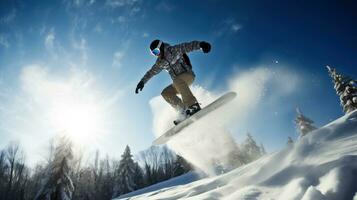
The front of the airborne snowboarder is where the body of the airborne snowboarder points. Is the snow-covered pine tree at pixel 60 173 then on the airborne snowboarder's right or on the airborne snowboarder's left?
on the airborne snowboarder's right

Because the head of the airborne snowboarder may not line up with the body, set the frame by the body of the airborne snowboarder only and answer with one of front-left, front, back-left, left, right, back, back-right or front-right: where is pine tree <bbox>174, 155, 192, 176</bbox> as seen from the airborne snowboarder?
back-right

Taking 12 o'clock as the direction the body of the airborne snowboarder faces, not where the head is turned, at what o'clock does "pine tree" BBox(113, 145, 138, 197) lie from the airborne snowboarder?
The pine tree is roughly at 4 o'clock from the airborne snowboarder.

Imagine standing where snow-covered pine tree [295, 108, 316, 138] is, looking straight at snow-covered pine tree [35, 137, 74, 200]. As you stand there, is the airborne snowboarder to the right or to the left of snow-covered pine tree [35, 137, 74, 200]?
left

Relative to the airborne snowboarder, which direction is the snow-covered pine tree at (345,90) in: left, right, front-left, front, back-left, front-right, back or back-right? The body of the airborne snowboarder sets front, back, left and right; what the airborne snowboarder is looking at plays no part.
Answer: back

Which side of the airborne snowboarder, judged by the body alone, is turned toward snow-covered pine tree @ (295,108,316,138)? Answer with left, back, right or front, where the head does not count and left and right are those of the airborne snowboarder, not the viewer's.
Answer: back

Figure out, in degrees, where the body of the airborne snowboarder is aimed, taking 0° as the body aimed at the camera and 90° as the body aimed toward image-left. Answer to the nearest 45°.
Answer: approximately 45°
